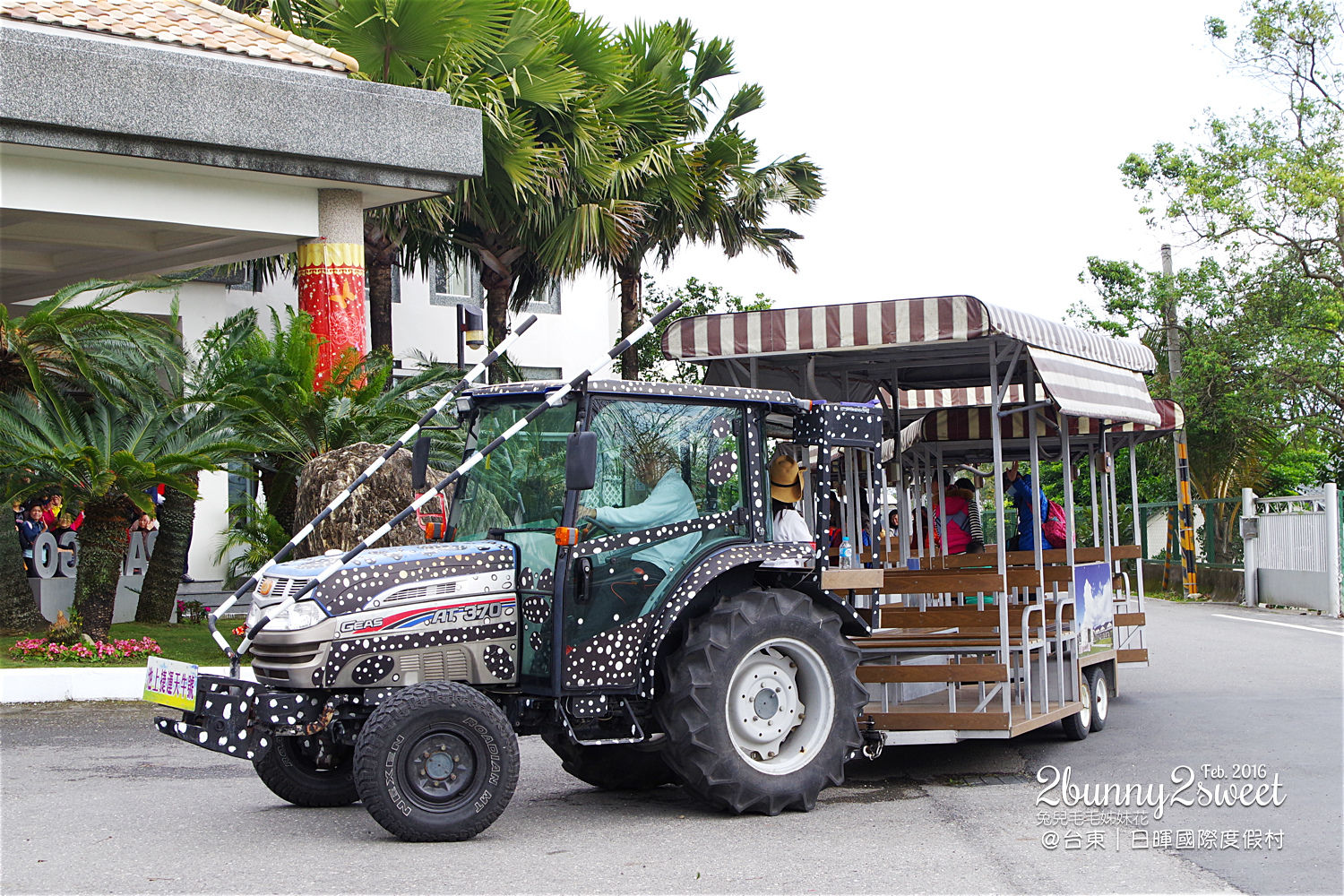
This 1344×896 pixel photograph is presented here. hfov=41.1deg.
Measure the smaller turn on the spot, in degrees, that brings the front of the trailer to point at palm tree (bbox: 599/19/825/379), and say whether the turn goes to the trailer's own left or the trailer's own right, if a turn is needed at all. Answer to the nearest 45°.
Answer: approximately 135° to the trailer's own right

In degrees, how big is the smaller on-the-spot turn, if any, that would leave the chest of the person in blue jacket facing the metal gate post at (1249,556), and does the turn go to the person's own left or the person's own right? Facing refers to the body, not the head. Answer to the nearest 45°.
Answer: approximately 90° to the person's own right

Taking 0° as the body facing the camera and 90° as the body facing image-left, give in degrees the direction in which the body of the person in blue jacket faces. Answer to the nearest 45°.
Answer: approximately 90°

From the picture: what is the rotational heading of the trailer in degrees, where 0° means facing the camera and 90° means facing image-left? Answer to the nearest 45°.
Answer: approximately 45°
